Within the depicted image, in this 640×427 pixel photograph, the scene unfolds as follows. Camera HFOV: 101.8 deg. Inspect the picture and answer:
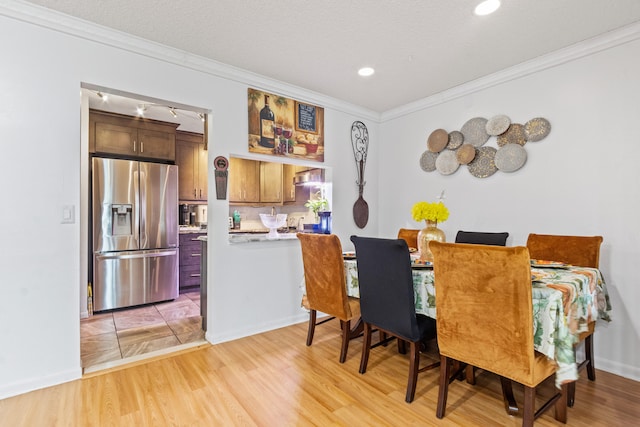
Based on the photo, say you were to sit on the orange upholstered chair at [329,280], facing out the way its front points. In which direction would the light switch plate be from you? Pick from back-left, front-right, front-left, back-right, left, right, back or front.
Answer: back-left

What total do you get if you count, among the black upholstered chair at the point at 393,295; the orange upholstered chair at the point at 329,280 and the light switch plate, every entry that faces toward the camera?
1

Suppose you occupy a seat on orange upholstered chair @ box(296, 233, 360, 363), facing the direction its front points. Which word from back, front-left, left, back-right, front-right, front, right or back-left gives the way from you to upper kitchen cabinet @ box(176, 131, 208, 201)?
left

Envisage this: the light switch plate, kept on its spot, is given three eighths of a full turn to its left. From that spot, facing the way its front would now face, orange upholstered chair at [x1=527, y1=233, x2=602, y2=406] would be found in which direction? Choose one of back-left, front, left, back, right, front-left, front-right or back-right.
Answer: right

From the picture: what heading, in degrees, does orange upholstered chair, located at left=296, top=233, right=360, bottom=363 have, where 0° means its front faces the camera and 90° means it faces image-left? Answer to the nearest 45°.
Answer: approximately 225°

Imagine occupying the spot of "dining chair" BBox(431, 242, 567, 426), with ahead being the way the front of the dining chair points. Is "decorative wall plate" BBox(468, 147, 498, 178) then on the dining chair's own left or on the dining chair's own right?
on the dining chair's own left

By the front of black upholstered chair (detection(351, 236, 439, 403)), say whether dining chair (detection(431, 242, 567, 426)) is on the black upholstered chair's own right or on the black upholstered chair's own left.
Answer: on the black upholstered chair's own right

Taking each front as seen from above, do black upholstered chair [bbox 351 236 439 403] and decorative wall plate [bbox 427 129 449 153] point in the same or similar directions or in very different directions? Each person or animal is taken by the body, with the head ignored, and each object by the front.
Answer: very different directions

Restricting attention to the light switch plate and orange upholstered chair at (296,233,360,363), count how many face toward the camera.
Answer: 1

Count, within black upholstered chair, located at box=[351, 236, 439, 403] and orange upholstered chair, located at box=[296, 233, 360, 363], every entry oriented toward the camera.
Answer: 0

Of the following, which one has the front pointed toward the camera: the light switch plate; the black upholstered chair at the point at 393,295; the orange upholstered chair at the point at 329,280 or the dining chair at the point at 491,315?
the light switch plate

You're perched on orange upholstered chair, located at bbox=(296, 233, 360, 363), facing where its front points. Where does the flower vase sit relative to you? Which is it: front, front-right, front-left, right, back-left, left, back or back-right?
front-right

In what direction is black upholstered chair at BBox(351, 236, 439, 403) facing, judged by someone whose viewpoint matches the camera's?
facing away from the viewer and to the right of the viewer

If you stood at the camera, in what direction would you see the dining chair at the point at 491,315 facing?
facing away from the viewer and to the right of the viewer

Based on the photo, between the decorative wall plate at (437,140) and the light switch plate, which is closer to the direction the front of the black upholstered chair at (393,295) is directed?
the decorative wall plate
